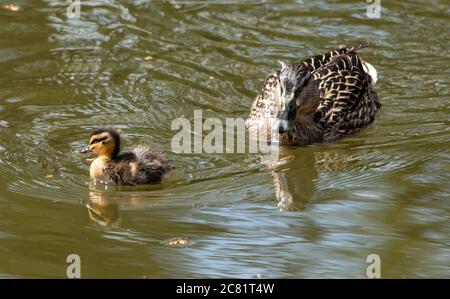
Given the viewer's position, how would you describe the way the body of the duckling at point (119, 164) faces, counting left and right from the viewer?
facing to the left of the viewer

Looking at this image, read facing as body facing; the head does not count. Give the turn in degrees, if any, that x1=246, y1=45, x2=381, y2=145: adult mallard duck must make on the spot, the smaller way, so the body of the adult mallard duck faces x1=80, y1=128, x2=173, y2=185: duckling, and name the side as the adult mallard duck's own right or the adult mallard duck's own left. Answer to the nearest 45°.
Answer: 0° — it already faces it

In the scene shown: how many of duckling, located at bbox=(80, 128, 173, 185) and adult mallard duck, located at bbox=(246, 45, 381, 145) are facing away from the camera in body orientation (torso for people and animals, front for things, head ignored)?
0

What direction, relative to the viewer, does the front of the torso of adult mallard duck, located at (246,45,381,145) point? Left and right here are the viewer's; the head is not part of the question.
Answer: facing the viewer and to the left of the viewer

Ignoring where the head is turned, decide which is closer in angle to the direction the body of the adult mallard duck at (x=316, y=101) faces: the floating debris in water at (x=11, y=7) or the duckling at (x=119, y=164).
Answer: the duckling

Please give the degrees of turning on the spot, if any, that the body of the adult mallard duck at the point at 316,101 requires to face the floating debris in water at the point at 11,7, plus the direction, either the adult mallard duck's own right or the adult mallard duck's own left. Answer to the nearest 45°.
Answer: approximately 90° to the adult mallard duck's own right

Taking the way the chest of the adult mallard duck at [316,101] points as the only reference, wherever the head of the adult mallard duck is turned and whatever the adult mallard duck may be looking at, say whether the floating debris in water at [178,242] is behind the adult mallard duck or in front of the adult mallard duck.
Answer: in front

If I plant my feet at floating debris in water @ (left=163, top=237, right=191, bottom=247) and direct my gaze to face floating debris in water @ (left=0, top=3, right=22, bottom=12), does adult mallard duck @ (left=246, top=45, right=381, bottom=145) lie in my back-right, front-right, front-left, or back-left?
front-right

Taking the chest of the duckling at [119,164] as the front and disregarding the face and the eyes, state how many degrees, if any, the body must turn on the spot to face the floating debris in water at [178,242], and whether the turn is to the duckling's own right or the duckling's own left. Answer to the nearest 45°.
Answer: approximately 90° to the duckling's own left

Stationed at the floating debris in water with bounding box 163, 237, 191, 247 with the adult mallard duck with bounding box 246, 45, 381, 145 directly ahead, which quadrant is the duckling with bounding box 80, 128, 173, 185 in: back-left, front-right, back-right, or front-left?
front-left

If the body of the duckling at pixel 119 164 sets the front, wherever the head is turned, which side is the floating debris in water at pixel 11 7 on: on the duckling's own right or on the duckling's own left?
on the duckling's own right

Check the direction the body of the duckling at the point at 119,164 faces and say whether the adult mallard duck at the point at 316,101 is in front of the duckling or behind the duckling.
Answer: behind
